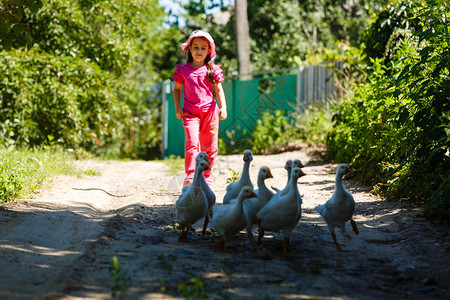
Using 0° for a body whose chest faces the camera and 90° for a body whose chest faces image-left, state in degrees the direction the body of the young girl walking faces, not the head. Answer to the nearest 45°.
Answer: approximately 0°

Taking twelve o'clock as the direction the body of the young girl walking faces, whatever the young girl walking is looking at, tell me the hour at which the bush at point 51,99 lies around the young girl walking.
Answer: The bush is roughly at 5 o'clock from the young girl walking.

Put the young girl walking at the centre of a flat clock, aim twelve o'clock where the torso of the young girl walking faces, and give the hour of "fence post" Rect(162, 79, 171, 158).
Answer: The fence post is roughly at 6 o'clock from the young girl walking.

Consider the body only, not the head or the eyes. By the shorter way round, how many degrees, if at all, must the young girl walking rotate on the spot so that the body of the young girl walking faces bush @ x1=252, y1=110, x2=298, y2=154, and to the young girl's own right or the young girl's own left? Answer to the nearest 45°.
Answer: approximately 180°

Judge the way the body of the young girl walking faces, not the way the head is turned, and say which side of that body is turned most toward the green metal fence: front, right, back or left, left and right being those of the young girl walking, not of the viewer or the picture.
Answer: back
